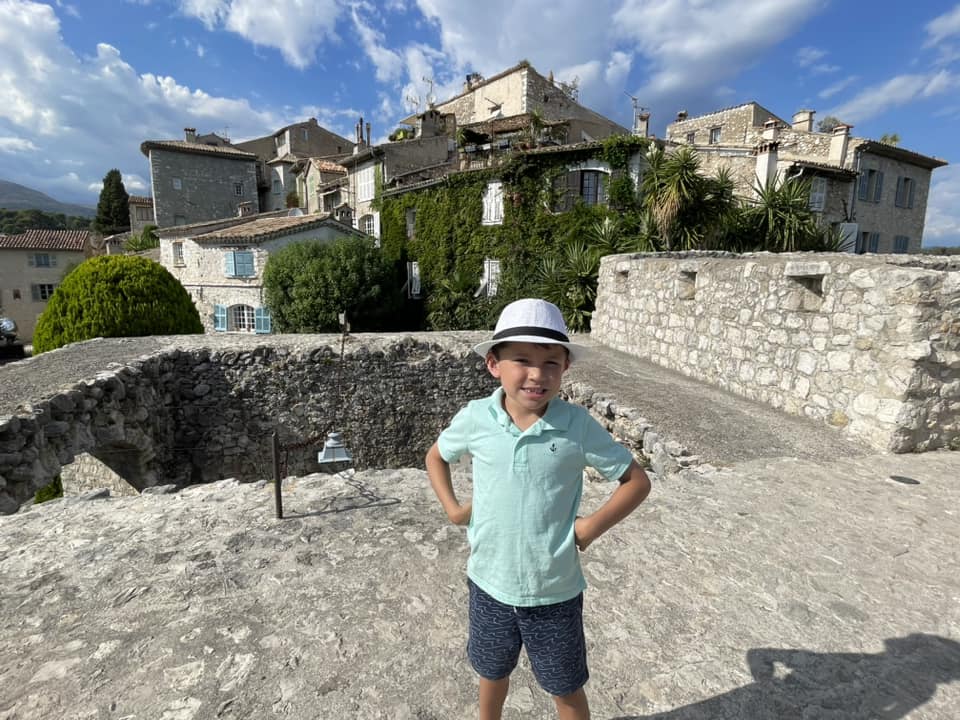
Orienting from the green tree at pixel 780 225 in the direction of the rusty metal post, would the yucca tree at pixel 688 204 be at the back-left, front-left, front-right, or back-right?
front-right

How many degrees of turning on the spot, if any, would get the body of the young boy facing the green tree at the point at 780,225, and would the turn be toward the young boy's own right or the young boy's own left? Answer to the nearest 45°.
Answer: approximately 135° to the young boy's own left

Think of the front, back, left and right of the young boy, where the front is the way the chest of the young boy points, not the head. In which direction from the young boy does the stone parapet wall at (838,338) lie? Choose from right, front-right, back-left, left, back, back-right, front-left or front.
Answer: back-left

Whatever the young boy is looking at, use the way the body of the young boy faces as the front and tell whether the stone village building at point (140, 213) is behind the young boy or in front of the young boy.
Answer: behind

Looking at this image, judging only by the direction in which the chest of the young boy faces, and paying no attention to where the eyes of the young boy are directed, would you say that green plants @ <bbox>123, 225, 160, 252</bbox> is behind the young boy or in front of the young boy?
behind

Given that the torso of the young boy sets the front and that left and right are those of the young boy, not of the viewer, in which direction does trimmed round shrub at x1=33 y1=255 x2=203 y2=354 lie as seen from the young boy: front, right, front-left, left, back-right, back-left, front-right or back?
back-right

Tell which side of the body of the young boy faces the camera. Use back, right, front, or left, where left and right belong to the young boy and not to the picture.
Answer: front

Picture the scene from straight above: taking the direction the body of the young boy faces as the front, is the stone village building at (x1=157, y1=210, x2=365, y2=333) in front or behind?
behind

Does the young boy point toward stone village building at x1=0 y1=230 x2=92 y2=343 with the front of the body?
no

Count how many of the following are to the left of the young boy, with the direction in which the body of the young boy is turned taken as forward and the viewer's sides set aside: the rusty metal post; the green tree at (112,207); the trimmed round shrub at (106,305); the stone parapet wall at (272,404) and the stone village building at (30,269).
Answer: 0

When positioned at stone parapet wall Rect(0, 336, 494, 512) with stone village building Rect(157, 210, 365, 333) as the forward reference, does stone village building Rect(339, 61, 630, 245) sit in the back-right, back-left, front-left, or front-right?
front-right

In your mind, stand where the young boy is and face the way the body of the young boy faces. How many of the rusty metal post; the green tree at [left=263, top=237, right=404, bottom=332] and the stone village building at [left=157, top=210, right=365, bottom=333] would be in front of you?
0

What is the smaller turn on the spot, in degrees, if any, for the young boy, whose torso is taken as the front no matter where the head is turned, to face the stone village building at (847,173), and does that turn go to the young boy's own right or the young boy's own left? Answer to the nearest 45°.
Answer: approximately 135° to the young boy's own left

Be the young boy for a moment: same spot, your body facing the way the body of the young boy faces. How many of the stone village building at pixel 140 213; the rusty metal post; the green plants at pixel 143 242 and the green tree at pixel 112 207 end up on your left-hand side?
0

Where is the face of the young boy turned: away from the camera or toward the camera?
toward the camera

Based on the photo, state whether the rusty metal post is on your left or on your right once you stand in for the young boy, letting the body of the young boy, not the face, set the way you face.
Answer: on your right
